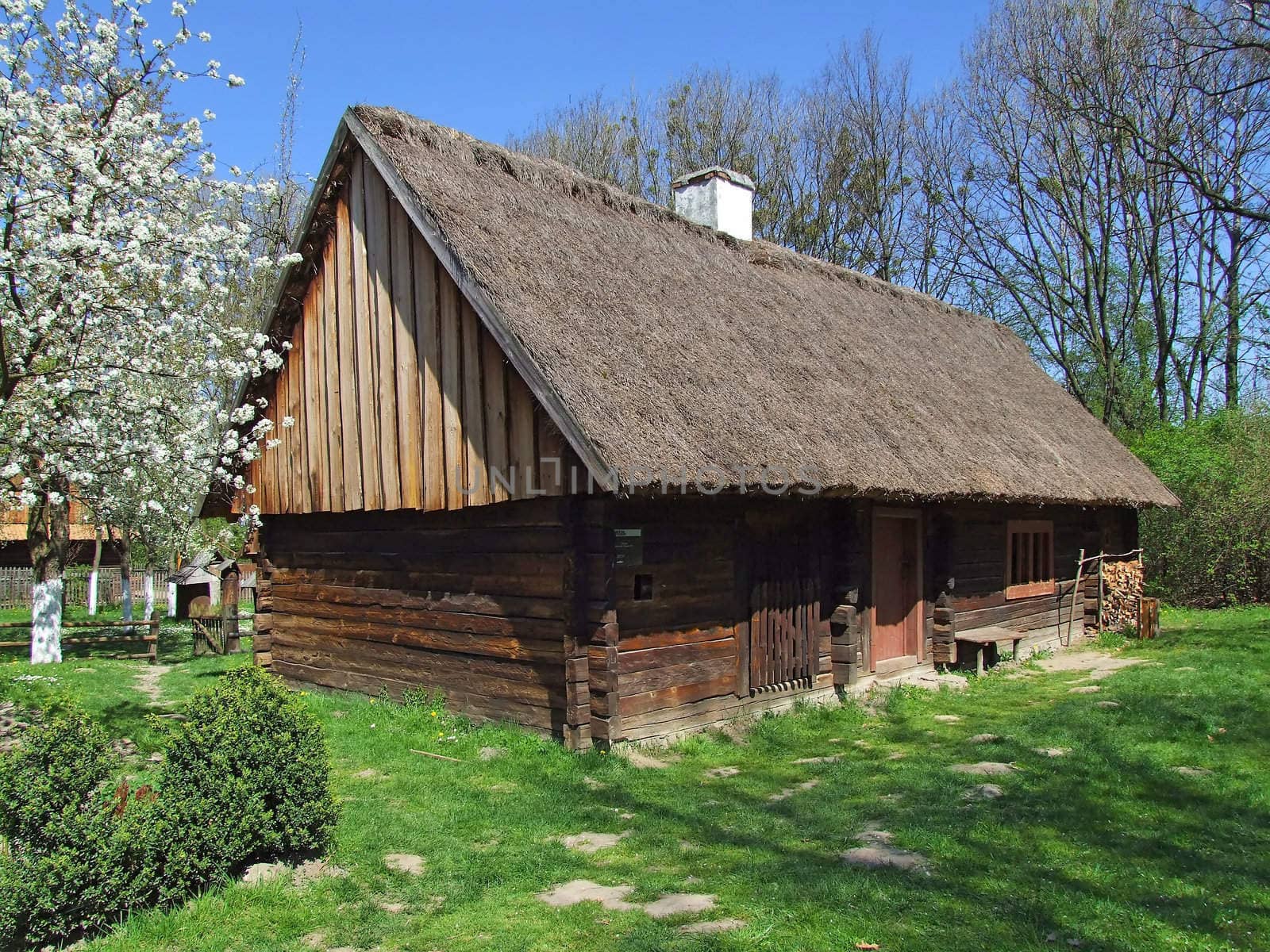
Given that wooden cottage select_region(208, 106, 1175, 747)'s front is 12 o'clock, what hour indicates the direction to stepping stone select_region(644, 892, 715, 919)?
The stepping stone is roughly at 1 o'clock from the wooden cottage.

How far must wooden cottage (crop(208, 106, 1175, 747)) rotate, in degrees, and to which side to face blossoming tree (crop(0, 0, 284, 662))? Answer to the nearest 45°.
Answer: approximately 90° to its right

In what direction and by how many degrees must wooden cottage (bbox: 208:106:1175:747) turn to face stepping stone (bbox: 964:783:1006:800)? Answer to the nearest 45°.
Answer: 0° — it already faces it

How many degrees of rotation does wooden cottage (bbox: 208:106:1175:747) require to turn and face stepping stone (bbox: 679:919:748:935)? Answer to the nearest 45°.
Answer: approximately 45° to its right

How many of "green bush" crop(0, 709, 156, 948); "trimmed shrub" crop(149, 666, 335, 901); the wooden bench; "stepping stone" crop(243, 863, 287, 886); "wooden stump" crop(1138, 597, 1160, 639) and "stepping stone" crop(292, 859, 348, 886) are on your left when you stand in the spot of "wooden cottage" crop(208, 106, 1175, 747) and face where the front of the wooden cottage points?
2

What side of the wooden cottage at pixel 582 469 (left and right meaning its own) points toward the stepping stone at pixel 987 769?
front

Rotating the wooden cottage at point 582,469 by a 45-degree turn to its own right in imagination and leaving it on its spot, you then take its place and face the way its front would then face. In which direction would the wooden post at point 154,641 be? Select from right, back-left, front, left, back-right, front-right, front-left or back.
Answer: back-right

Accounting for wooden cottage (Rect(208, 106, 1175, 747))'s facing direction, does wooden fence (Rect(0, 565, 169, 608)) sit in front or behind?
behind

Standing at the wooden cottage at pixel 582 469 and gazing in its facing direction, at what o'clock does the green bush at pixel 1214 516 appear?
The green bush is roughly at 9 o'clock from the wooden cottage.

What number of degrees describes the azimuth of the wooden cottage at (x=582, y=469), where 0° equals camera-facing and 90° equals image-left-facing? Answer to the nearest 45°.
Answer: approximately 315°

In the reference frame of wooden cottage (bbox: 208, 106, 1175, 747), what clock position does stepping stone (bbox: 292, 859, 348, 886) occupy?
The stepping stone is roughly at 2 o'clock from the wooden cottage.

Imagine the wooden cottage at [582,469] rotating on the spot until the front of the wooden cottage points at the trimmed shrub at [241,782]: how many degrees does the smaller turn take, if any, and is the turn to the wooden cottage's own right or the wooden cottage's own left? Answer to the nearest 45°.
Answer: approximately 45° to the wooden cottage's own right

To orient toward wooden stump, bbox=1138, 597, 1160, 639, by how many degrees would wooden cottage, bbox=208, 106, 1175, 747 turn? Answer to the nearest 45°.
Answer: approximately 90° to its left

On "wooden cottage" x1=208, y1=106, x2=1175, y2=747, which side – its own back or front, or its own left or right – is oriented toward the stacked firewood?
left

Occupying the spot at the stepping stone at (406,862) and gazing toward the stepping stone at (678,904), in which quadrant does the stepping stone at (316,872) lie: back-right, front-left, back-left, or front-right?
back-right
